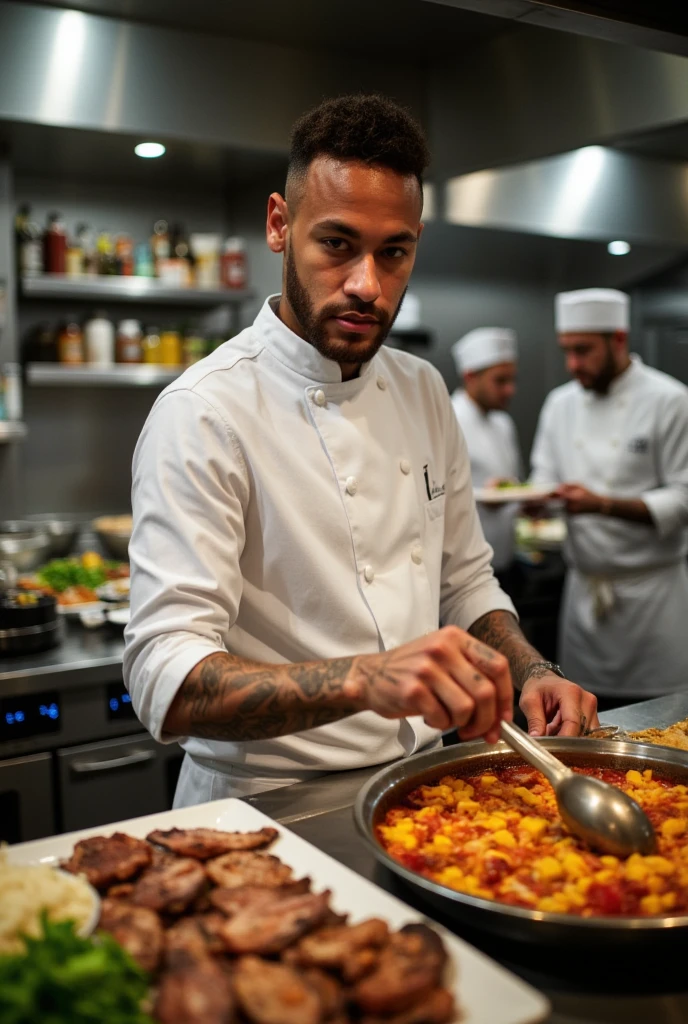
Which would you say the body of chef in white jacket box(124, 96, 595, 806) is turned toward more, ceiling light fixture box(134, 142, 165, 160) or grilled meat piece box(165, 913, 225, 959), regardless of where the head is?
the grilled meat piece

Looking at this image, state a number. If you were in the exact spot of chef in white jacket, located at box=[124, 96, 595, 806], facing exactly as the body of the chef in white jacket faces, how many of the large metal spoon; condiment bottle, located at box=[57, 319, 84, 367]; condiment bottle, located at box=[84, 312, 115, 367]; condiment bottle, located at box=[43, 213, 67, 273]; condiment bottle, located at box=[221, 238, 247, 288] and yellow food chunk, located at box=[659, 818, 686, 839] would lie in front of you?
2

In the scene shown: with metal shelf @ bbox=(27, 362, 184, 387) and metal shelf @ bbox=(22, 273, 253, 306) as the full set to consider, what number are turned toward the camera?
2

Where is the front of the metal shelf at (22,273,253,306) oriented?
toward the camera

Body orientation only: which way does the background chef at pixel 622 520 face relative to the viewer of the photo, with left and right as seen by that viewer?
facing the viewer and to the left of the viewer

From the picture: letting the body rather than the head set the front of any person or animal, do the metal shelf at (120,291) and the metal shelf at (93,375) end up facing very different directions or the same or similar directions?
same or similar directions

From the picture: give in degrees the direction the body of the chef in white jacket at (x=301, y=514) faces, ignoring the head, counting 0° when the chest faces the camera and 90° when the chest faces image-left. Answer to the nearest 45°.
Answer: approximately 315°

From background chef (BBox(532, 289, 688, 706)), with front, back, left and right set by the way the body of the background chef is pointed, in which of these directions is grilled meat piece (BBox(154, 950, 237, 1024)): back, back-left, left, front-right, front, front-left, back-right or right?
front-left

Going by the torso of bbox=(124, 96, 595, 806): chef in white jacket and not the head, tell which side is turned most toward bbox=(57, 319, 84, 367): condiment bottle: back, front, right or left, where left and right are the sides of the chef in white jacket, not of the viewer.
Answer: back

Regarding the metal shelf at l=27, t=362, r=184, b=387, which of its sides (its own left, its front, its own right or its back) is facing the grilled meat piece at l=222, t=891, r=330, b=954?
front

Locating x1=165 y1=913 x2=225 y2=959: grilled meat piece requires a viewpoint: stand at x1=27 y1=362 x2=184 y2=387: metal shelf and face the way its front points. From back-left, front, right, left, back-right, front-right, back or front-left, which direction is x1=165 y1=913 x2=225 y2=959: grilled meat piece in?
front

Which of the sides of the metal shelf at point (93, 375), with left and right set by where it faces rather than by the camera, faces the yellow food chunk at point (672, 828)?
front

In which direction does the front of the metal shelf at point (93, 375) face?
toward the camera

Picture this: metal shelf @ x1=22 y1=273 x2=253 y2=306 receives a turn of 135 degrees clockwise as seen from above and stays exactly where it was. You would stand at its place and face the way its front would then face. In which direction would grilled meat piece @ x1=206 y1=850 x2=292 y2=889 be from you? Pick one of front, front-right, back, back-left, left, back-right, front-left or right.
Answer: back-left

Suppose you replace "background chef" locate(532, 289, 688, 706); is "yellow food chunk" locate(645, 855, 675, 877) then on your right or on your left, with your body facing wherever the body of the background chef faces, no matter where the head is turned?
on your left

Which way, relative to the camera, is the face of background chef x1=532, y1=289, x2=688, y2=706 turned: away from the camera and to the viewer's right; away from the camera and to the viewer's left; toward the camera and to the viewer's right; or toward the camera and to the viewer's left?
toward the camera and to the viewer's left

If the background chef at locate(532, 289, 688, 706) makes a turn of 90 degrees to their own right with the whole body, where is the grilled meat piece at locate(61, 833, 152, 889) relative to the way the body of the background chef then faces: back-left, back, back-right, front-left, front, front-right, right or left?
back-left
